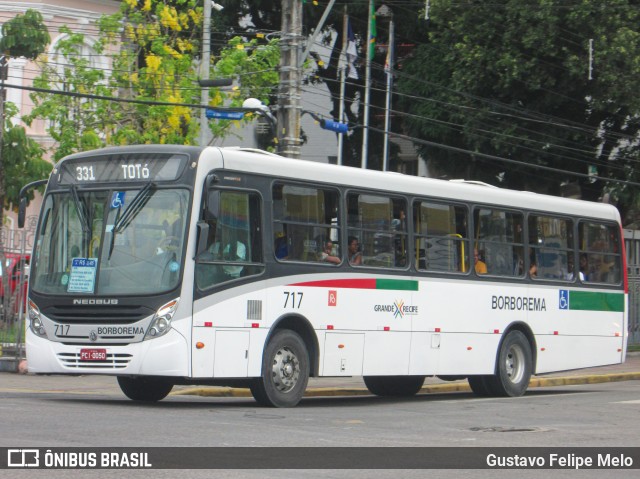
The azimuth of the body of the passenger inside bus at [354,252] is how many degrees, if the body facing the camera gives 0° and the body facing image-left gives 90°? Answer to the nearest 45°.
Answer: approximately 45°

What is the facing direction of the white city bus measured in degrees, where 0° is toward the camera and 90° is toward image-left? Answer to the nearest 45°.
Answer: approximately 45°

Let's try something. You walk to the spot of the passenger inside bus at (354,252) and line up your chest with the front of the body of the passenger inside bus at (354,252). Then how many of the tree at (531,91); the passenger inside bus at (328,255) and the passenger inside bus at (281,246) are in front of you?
2

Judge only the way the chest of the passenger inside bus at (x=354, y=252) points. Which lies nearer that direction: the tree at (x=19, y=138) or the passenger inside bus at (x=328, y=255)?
the passenger inside bus

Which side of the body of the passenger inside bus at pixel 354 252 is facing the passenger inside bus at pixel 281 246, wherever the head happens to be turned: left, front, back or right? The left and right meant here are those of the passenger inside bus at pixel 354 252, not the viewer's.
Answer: front

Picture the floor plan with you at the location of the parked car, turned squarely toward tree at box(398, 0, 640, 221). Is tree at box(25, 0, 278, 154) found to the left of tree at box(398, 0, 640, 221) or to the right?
left

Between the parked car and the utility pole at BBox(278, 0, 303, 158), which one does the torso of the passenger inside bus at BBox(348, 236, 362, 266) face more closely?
the parked car

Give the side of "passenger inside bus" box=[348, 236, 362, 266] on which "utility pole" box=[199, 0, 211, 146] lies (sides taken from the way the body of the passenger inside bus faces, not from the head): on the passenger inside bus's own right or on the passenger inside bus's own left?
on the passenger inside bus's own right

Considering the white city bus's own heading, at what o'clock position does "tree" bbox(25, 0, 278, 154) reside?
The tree is roughly at 4 o'clock from the white city bus.

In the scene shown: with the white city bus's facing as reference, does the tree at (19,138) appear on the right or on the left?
on its right

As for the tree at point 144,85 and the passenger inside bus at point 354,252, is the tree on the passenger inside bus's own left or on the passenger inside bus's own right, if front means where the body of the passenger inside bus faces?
on the passenger inside bus's own right
